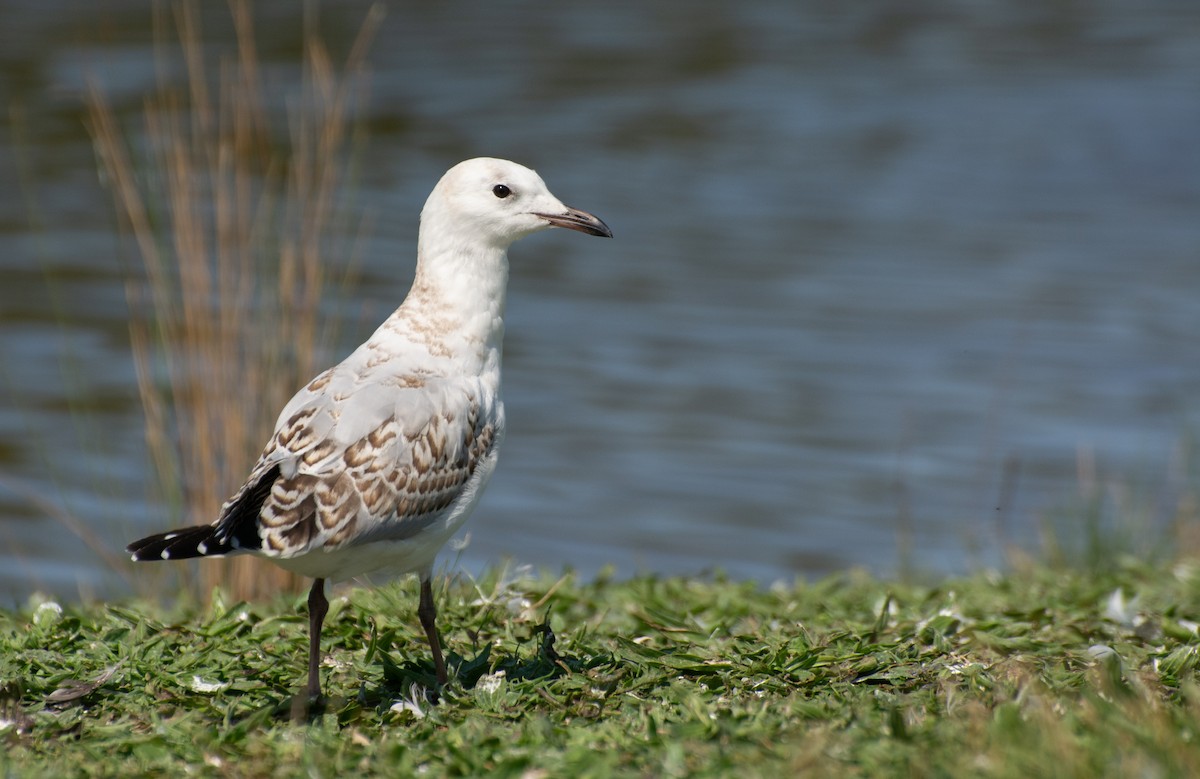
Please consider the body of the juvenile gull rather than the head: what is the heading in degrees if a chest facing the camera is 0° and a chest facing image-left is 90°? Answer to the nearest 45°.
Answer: approximately 270°

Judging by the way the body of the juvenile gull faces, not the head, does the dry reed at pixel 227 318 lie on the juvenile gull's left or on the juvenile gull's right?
on the juvenile gull's left
